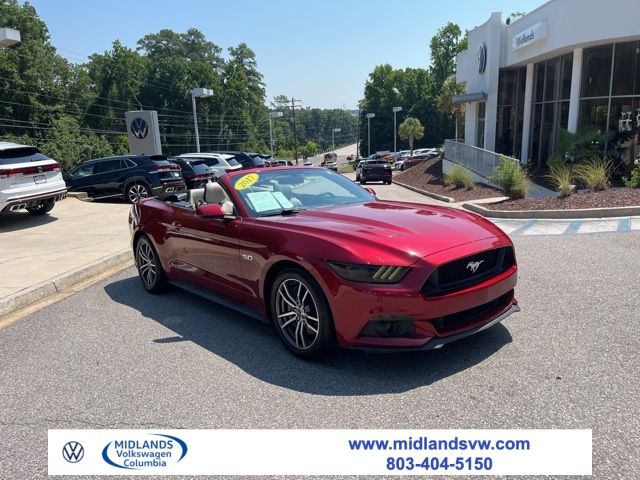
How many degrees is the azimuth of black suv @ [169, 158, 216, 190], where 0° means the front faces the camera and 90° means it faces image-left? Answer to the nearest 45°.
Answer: approximately 135°

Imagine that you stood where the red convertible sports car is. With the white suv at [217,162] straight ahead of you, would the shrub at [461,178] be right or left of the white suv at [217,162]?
right

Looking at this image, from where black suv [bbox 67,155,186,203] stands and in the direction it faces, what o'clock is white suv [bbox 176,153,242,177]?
The white suv is roughly at 3 o'clock from the black suv.

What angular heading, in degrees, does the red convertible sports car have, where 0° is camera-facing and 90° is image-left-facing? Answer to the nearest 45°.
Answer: approximately 315°

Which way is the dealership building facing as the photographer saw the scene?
facing the viewer and to the left of the viewer

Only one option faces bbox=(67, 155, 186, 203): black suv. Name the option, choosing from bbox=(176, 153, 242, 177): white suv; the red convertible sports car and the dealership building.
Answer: the dealership building

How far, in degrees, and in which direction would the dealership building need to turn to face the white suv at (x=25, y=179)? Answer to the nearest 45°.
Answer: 0° — it already faces it

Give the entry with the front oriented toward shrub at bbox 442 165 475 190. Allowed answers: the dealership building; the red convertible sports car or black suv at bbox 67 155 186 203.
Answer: the dealership building

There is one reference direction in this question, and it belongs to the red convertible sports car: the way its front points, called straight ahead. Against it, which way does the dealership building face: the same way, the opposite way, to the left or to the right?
to the right

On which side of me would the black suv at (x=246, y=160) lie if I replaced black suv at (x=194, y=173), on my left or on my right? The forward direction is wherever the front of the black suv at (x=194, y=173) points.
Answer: on my right

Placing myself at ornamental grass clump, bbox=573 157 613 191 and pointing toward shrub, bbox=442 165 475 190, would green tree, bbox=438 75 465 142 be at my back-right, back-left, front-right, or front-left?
front-right

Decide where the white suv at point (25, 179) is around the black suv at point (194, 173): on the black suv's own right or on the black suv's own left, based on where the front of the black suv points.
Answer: on the black suv's own left

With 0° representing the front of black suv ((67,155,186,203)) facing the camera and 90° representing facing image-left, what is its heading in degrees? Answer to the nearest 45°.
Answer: approximately 135°

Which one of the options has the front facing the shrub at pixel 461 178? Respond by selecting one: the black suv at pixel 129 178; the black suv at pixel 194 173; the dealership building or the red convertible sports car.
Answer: the dealership building

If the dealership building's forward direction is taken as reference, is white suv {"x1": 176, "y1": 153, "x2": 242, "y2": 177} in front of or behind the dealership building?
in front

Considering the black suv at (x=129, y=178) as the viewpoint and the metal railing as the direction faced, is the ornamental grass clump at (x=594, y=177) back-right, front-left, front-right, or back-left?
front-right
